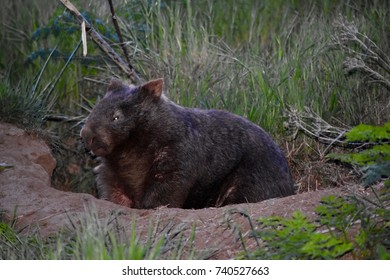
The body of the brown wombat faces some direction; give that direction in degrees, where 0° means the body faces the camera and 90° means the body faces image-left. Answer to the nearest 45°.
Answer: approximately 45°

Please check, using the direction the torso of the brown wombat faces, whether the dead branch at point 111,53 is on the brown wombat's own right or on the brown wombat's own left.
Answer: on the brown wombat's own right

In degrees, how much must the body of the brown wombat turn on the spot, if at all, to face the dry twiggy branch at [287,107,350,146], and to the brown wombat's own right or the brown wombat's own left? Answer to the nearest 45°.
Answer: approximately 180°
